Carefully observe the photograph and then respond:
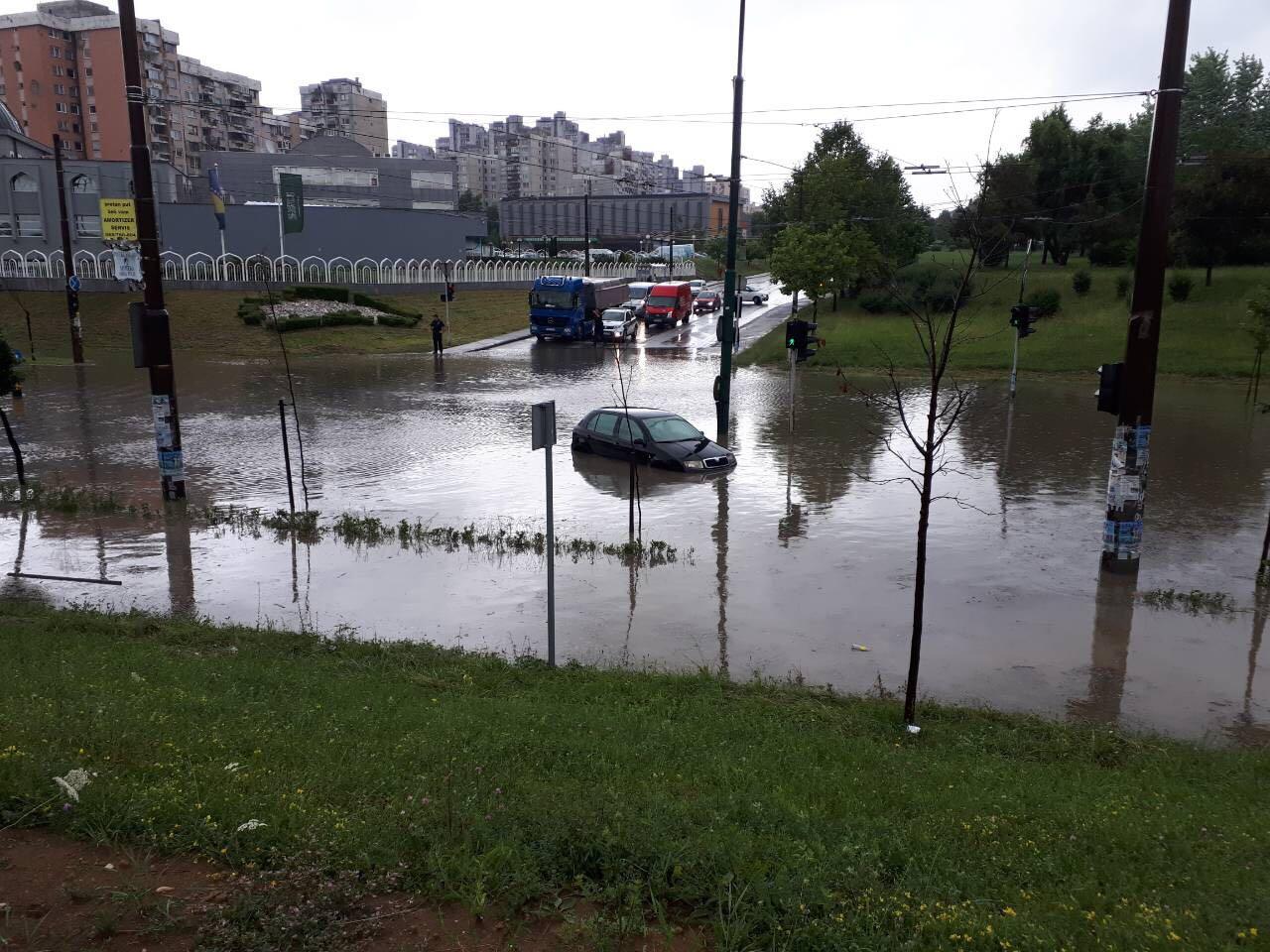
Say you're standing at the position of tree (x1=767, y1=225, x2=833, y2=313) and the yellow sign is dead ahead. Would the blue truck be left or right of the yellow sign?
right

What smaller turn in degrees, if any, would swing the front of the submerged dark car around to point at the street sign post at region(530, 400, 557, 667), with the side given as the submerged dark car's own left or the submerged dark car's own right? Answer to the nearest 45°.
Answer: approximately 45° to the submerged dark car's own right

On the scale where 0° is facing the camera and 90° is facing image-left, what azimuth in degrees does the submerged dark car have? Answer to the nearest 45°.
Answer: approximately 315°

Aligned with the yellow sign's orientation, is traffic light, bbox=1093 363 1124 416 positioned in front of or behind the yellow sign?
in front

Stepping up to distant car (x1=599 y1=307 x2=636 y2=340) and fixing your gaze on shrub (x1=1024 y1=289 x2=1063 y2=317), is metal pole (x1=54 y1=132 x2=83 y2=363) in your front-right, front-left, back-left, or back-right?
back-right

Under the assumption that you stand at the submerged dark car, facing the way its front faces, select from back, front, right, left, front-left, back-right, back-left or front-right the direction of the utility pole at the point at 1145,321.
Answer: front

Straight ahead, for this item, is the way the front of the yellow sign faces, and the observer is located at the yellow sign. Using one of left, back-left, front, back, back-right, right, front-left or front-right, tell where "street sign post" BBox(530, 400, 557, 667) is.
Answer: front

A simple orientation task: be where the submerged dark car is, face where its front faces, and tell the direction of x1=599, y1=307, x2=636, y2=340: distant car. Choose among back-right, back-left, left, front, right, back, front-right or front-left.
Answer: back-left

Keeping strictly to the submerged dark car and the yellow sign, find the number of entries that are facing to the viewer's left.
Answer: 0

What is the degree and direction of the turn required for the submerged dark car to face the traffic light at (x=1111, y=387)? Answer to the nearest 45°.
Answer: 0° — it already faces it

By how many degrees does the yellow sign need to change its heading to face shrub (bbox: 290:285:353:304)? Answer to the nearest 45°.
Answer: approximately 135° to its left

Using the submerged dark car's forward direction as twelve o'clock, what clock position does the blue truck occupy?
The blue truck is roughly at 7 o'clock from the submerged dark car.

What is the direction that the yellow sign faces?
toward the camera

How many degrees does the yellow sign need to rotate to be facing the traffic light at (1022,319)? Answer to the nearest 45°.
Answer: approximately 45° to its left

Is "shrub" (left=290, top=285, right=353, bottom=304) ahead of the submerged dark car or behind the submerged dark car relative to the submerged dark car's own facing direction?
behind
